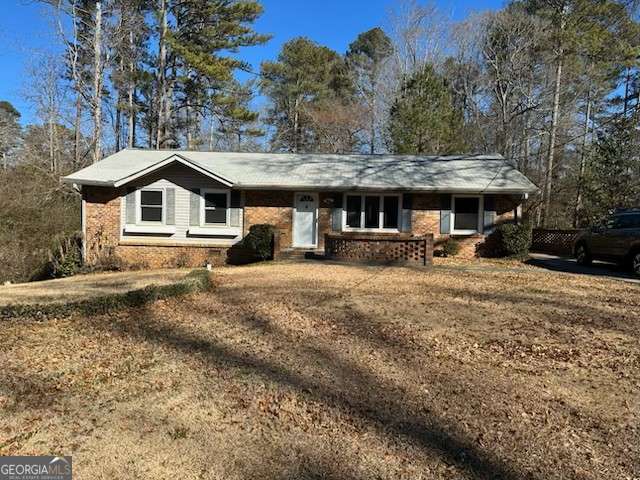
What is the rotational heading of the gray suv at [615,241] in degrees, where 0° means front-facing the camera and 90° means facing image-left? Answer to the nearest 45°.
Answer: approximately 135°

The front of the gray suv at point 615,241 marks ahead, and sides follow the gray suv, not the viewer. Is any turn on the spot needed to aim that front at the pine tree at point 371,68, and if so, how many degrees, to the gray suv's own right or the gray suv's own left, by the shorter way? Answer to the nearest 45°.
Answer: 0° — it already faces it

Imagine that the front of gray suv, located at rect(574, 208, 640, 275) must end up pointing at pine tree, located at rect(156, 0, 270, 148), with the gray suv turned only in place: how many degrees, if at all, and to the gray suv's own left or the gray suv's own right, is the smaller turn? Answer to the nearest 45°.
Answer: approximately 45° to the gray suv's own left

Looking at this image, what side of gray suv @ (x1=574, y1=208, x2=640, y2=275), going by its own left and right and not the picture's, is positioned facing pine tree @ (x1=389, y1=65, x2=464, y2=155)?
front

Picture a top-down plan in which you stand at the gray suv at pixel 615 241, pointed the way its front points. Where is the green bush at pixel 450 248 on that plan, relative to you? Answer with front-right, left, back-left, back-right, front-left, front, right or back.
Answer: front-left

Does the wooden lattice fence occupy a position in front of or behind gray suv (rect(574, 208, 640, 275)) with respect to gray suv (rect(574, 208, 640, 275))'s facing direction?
in front
